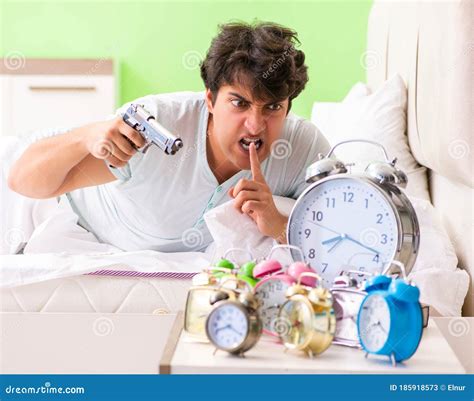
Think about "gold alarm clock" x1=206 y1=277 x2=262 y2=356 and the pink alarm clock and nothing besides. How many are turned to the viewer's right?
0

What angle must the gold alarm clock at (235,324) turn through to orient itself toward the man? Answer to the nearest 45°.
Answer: approximately 135° to its right

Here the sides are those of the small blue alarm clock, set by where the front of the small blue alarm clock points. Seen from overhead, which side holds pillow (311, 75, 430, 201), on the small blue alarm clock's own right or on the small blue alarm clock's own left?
on the small blue alarm clock's own right

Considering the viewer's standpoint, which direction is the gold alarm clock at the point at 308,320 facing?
facing the viewer and to the left of the viewer
